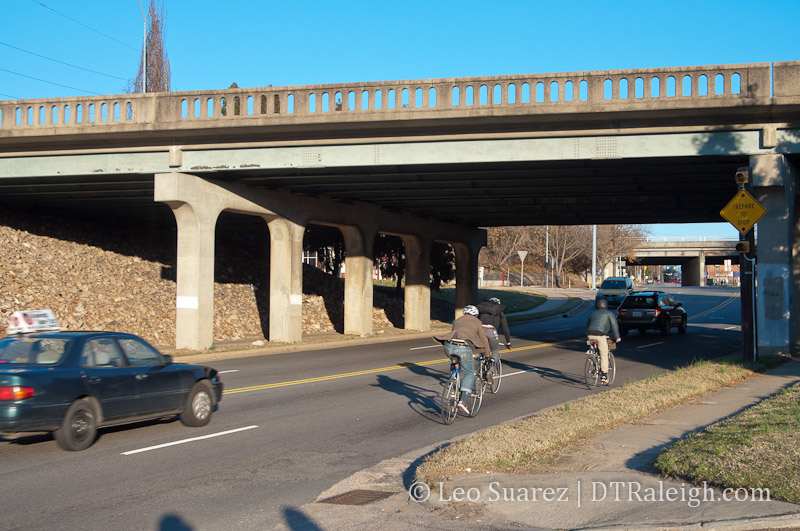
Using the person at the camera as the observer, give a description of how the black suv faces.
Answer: facing away from the viewer and to the right of the viewer

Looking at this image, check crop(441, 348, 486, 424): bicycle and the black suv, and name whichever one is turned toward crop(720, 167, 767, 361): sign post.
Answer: the bicycle

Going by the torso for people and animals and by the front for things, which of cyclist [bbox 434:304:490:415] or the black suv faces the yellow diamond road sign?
the cyclist

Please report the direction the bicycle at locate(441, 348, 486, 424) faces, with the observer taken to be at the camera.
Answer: facing away from the viewer and to the right of the viewer

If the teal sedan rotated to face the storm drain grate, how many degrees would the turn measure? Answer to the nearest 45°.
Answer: approximately 90° to its right

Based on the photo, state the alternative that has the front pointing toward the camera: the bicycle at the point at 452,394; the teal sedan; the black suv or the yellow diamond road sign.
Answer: the yellow diamond road sign

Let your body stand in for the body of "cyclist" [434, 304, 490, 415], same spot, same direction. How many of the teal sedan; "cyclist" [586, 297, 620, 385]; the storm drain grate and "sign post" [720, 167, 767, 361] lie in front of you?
2

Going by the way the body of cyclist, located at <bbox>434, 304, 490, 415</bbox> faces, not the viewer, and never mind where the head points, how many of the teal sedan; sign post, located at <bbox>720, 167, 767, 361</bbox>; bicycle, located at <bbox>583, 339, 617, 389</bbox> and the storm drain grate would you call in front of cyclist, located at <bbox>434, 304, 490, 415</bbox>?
2

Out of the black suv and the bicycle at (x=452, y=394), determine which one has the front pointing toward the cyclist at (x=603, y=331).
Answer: the bicycle

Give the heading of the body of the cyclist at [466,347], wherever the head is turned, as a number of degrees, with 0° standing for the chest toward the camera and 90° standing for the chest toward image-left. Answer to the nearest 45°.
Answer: approximately 225°

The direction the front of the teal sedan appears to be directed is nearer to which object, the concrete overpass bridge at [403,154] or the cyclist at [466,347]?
the concrete overpass bridge
